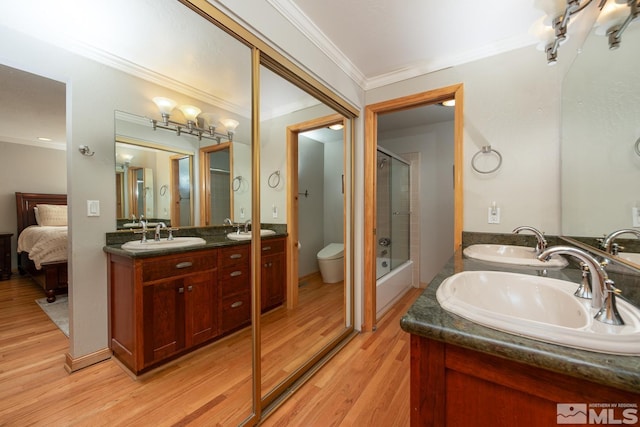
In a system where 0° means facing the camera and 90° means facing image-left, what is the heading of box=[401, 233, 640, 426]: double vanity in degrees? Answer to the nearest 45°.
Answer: approximately 90°

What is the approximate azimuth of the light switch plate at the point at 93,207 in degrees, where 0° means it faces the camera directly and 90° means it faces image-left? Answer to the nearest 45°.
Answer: approximately 0°

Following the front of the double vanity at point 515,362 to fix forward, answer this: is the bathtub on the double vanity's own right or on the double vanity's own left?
on the double vanity's own right

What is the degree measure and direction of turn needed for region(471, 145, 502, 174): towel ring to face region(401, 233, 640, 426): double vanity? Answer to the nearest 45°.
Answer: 0° — it already faces it

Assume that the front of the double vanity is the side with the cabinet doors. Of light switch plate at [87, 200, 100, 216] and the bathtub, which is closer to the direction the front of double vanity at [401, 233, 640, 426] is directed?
the light switch plate

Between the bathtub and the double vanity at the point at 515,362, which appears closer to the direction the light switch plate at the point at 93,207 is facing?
the double vanity

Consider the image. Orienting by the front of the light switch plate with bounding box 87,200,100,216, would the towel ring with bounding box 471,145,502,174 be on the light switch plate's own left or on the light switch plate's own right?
on the light switch plate's own left

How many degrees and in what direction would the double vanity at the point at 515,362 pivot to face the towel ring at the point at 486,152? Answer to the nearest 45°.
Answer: approximately 90° to its right

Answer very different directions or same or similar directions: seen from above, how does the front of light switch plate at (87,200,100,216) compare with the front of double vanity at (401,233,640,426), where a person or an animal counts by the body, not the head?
very different directions
